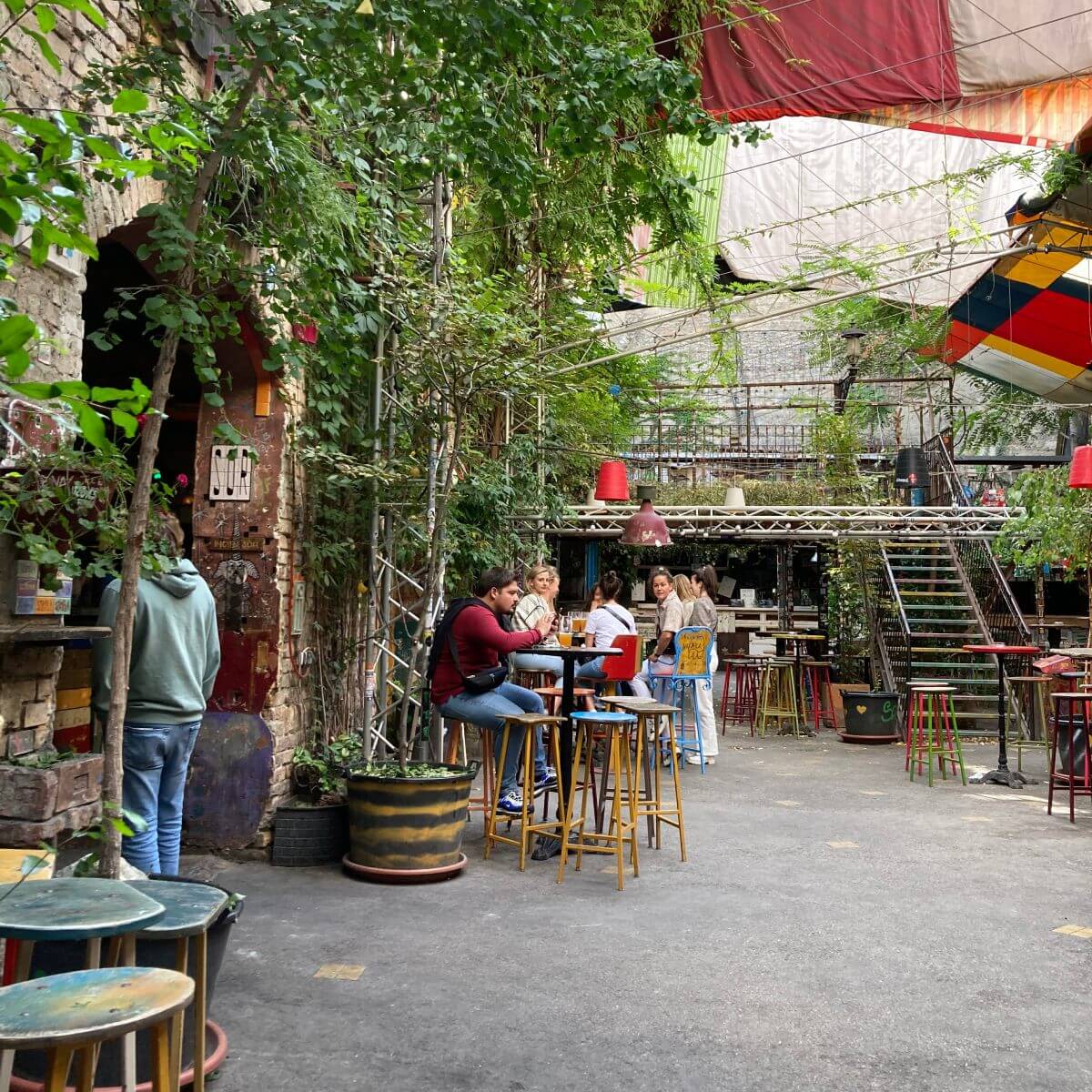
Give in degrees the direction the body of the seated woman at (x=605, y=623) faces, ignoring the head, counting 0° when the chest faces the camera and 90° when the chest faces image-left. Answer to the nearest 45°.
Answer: approximately 135°

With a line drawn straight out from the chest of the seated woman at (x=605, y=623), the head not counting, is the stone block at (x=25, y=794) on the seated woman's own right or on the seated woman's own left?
on the seated woman's own left

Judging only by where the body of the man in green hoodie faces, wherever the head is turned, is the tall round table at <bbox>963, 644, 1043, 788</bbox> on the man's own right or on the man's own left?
on the man's own right

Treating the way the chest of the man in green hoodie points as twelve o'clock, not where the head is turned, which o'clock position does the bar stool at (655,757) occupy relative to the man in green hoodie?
The bar stool is roughly at 4 o'clock from the man in green hoodie.

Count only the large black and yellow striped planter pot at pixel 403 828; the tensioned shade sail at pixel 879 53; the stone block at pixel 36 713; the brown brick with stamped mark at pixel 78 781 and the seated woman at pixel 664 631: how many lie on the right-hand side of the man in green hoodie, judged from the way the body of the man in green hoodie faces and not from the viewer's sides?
3

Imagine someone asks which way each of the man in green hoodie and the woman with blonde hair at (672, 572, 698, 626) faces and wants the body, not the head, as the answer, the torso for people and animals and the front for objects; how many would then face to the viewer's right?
0

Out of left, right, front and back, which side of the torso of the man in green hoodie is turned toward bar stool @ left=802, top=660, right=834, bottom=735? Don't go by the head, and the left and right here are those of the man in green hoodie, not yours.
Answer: right

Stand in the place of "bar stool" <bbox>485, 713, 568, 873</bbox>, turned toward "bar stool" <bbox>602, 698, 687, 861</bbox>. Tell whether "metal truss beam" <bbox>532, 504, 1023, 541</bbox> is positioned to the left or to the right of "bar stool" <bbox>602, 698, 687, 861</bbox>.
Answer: left
